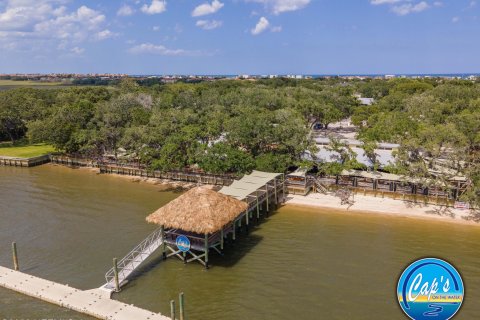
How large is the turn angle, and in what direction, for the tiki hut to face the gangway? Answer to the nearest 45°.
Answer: approximately 45° to its right

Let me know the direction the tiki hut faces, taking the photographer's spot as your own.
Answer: facing the viewer and to the left of the viewer

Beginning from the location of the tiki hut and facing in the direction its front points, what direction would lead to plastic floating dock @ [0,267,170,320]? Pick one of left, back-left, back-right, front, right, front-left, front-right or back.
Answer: front
